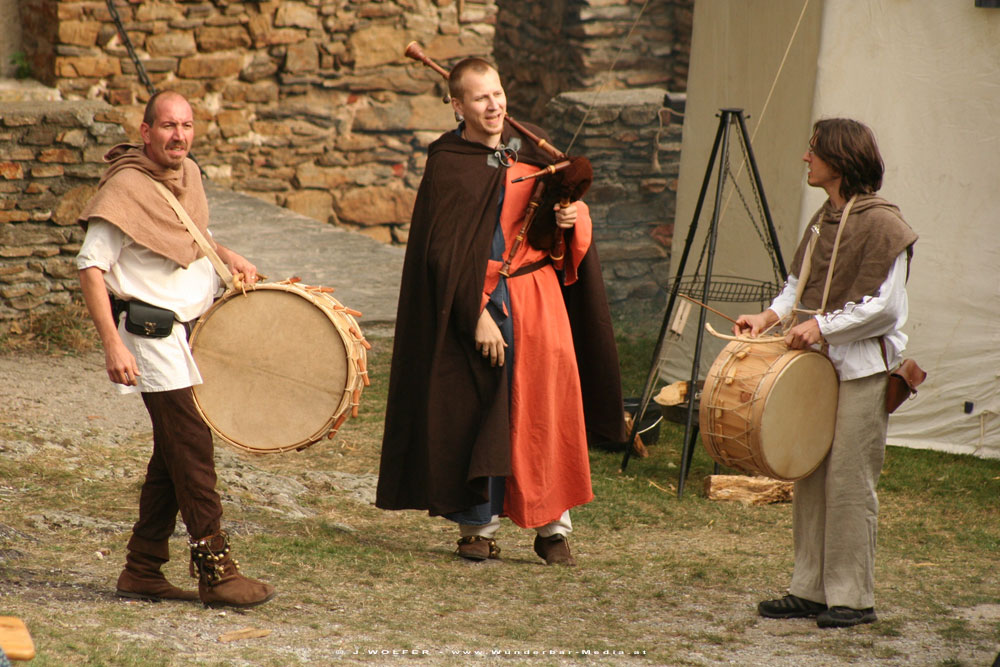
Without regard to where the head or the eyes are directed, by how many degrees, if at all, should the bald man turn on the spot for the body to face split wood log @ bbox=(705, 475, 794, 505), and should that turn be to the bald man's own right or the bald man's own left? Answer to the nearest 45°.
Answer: approximately 90° to the bald man's own left

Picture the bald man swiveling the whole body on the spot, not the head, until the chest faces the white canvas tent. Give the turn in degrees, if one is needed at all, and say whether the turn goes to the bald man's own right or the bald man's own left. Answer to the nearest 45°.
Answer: approximately 90° to the bald man's own left

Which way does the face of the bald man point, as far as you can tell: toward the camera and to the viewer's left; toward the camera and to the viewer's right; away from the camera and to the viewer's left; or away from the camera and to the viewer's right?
toward the camera and to the viewer's right

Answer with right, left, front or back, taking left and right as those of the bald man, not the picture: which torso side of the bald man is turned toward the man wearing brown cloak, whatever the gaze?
left
